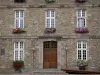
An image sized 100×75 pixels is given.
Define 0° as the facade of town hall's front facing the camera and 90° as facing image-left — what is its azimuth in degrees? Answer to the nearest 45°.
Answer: approximately 0°
